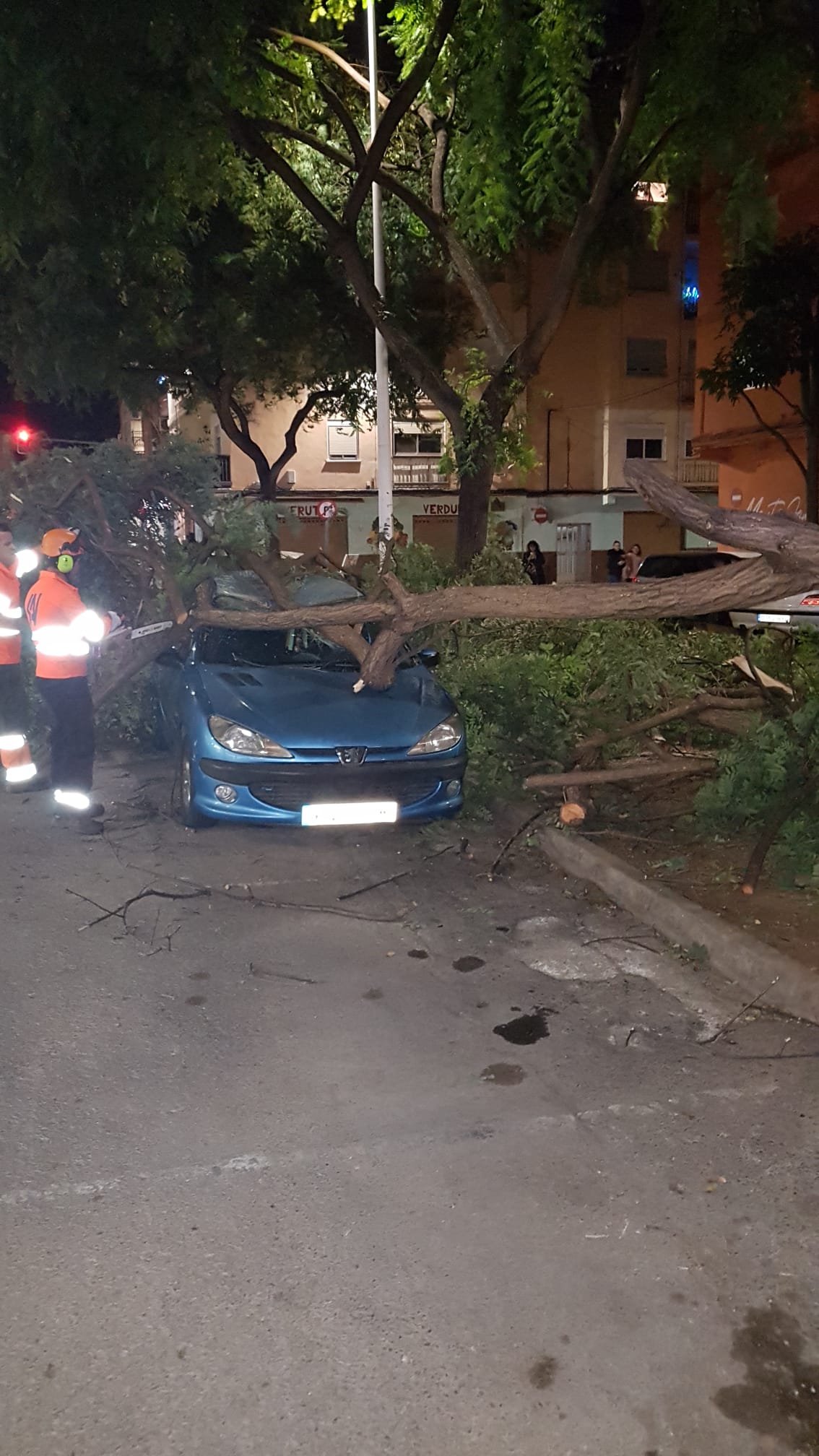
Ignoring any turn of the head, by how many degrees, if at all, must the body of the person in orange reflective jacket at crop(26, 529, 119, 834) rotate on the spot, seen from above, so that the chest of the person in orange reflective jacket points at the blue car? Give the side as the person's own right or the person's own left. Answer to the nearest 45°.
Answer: approximately 45° to the person's own right

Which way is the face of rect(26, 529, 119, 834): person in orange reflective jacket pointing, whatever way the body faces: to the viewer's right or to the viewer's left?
to the viewer's right

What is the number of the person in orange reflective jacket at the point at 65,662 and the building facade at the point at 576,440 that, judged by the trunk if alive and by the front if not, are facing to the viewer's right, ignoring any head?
1

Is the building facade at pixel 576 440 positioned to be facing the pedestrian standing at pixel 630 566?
yes

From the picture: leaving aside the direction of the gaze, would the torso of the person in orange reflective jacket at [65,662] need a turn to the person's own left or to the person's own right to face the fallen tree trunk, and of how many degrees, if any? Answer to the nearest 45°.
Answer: approximately 45° to the person's own right

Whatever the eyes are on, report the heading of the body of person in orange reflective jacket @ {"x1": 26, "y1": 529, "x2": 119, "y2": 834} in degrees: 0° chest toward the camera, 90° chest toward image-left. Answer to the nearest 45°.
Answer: approximately 270°

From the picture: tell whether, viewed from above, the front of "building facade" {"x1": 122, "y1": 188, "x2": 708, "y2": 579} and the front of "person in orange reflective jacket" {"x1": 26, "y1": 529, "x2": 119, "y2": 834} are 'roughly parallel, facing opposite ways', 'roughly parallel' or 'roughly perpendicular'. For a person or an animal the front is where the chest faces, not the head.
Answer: roughly perpendicular

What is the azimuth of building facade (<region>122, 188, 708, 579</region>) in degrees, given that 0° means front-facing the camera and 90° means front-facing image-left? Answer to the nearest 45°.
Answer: approximately 0°

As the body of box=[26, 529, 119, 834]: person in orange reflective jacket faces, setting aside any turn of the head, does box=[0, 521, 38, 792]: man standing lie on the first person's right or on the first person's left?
on the first person's left
